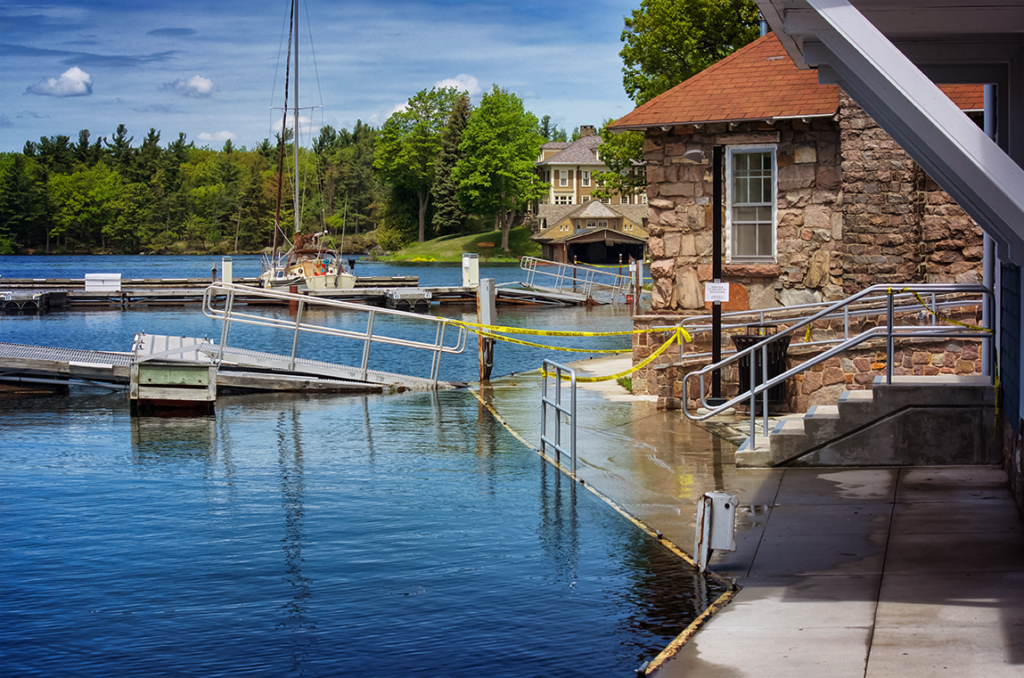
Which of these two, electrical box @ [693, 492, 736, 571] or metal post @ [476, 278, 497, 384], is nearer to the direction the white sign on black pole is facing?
the electrical box

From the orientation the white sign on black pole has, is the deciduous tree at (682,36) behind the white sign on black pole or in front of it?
behind

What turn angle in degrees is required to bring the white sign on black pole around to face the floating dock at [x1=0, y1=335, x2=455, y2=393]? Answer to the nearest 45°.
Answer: approximately 135° to its right

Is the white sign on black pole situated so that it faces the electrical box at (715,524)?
yes

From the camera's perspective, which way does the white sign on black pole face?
toward the camera

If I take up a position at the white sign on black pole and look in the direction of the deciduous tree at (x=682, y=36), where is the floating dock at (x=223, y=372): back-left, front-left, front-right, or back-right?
front-left

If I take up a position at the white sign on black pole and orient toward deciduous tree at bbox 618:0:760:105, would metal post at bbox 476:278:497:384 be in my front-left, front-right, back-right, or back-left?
front-left

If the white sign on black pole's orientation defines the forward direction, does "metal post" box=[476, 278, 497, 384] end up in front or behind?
behind

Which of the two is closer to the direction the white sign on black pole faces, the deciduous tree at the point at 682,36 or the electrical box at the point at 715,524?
the electrical box
